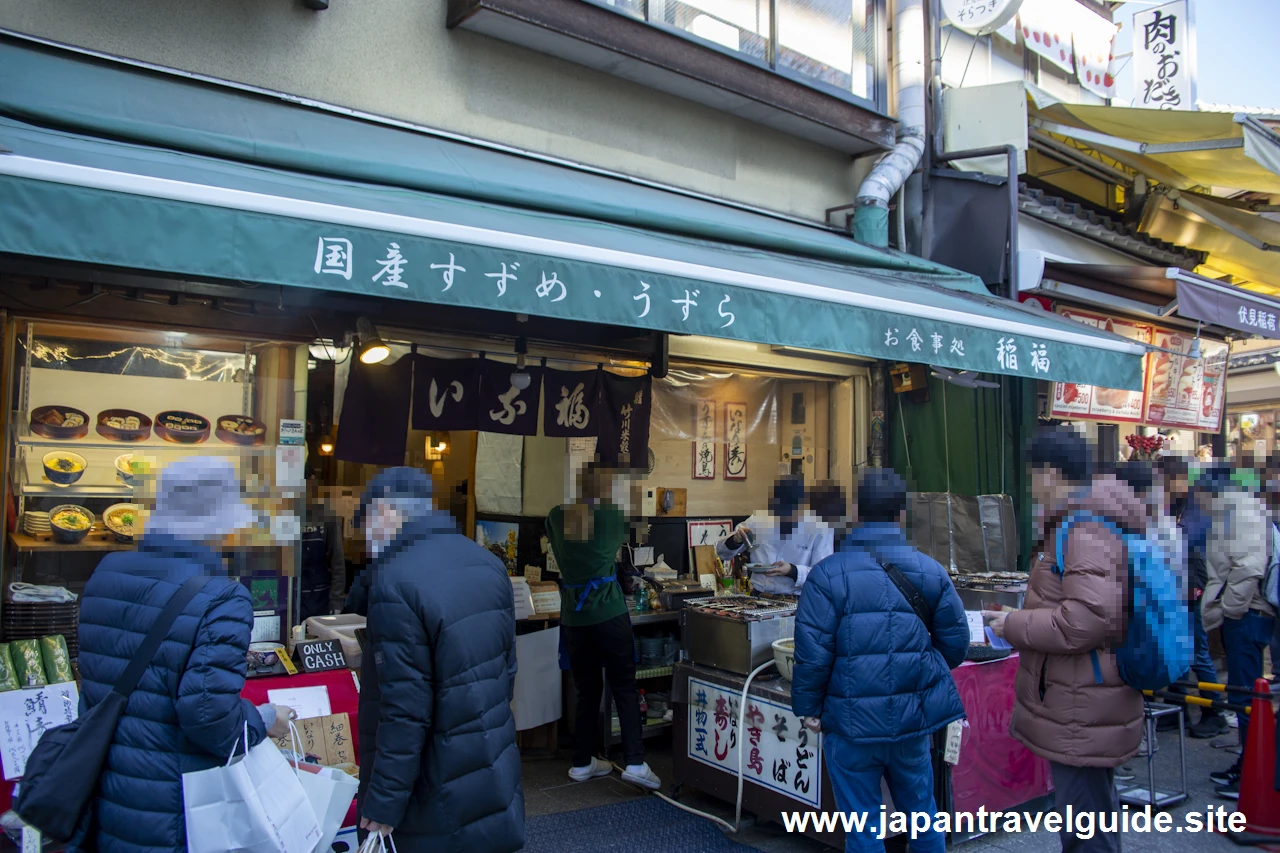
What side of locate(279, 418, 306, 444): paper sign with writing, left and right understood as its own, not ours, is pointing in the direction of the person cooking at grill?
left

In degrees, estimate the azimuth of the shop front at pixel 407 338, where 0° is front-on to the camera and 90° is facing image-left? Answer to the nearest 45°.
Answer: approximately 315°

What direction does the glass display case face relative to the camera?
toward the camera

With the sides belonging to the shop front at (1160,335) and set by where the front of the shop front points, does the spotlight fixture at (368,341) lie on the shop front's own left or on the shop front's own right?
on the shop front's own right

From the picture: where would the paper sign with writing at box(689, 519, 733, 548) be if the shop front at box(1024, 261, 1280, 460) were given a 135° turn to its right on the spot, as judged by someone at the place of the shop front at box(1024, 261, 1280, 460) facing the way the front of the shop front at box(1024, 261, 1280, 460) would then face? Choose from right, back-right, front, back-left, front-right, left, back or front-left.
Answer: front-left

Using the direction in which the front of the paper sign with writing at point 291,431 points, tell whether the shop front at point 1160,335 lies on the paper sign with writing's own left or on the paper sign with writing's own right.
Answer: on the paper sign with writing's own left

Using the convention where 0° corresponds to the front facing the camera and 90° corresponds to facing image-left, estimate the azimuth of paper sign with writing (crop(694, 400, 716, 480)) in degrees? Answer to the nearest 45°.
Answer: approximately 0°

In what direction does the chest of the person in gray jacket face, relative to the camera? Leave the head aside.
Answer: to the viewer's left

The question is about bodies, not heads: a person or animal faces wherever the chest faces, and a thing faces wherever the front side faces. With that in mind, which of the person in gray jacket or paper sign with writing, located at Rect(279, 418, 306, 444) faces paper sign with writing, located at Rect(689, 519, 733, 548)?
the person in gray jacket

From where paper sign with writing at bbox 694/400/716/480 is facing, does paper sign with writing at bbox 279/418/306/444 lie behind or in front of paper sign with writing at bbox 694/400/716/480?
in front

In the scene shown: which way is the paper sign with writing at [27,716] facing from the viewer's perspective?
toward the camera

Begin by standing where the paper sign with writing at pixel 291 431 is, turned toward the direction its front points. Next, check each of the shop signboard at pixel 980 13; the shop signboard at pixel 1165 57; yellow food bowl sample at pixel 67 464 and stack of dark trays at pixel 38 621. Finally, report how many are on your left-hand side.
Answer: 2

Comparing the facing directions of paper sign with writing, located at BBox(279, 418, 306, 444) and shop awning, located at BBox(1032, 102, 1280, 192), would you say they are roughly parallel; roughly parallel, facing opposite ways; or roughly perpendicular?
roughly parallel

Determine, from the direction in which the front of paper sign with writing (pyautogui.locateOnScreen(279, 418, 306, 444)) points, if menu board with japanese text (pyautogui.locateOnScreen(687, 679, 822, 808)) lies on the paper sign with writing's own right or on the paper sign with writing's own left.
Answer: on the paper sign with writing's own left

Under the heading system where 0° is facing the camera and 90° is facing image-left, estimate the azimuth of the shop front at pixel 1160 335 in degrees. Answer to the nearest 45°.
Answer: approximately 315°
